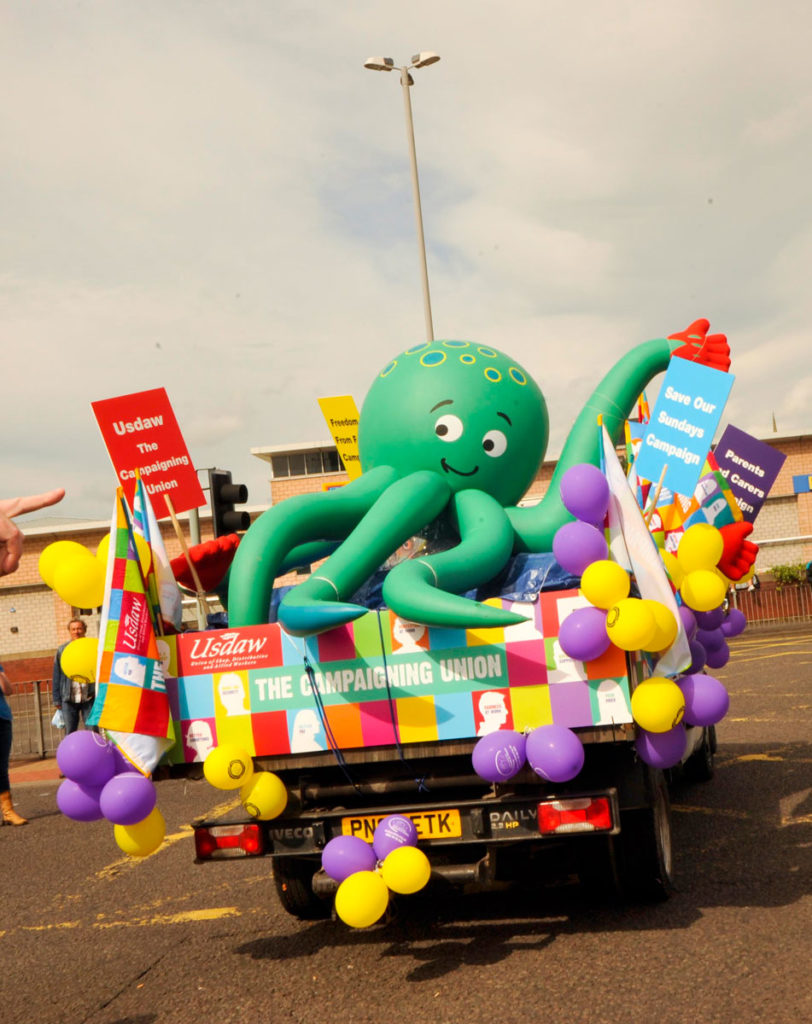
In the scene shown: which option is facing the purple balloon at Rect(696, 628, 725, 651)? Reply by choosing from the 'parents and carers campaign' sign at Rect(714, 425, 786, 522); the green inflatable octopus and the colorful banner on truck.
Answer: the 'parents and carers campaign' sign

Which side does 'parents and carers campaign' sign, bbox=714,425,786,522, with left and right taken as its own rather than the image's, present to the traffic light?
right

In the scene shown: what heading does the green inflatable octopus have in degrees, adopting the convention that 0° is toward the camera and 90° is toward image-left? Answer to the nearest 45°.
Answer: approximately 0°

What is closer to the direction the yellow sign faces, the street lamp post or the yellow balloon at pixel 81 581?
the yellow balloon

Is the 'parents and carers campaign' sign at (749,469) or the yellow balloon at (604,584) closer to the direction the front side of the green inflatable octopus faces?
the yellow balloon

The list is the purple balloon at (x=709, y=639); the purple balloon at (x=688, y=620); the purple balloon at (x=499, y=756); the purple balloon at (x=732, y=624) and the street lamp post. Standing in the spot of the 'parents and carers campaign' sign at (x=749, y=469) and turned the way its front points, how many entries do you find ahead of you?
4

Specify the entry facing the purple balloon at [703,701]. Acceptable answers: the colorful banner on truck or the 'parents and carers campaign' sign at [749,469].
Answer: the 'parents and carers campaign' sign

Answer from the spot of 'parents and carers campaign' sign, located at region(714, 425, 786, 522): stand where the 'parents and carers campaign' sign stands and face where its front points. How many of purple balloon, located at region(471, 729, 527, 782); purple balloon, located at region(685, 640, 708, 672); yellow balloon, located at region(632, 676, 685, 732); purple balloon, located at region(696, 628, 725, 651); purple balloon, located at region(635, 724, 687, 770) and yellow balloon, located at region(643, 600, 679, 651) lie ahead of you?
6

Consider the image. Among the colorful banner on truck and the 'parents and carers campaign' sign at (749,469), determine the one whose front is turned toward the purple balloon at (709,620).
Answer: the 'parents and carers campaign' sign

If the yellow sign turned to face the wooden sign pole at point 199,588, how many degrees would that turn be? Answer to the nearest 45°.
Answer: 0° — it already faces it

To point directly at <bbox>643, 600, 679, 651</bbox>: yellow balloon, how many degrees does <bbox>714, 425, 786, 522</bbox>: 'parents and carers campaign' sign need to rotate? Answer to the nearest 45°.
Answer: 0° — it already faces it
